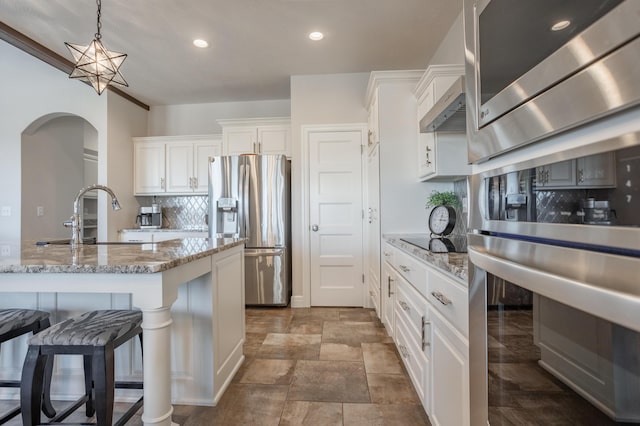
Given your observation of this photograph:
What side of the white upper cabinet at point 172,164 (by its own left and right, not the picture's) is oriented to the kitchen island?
front

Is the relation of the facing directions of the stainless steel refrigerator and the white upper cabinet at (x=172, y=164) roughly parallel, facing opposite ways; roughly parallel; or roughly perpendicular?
roughly parallel

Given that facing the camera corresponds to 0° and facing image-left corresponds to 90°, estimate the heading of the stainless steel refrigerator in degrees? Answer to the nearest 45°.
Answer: approximately 0°

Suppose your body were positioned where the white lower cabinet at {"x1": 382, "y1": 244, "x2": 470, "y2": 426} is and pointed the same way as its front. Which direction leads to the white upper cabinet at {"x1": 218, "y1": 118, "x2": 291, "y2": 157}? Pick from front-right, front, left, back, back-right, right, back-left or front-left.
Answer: front-right

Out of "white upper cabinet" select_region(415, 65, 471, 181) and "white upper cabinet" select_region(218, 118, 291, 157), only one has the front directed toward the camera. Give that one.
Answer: "white upper cabinet" select_region(218, 118, 291, 157)

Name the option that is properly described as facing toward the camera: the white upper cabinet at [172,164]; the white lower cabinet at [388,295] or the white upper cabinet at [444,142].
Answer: the white upper cabinet at [172,164]

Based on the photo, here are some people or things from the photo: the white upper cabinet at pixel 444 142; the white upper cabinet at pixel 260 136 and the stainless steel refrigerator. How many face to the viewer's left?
1

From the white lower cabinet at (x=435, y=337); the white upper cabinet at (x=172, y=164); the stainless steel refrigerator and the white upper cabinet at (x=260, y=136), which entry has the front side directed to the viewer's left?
the white lower cabinet

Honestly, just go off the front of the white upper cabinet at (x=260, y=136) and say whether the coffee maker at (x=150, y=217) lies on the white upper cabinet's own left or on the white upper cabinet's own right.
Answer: on the white upper cabinet's own right

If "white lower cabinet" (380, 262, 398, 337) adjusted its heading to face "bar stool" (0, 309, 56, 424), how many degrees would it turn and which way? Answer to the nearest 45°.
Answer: approximately 45° to its left

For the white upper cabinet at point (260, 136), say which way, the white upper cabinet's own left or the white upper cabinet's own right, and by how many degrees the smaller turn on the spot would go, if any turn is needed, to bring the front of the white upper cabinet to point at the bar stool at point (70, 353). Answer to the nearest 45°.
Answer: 0° — it already faces it

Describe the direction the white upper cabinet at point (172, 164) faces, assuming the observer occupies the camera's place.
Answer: facing the viewer

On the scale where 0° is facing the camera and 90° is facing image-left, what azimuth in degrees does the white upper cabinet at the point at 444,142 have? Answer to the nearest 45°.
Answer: approximately 90°

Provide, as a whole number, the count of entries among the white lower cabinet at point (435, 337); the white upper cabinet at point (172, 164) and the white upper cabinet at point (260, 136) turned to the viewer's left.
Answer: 1

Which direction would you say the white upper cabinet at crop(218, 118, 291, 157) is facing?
toward the camera
